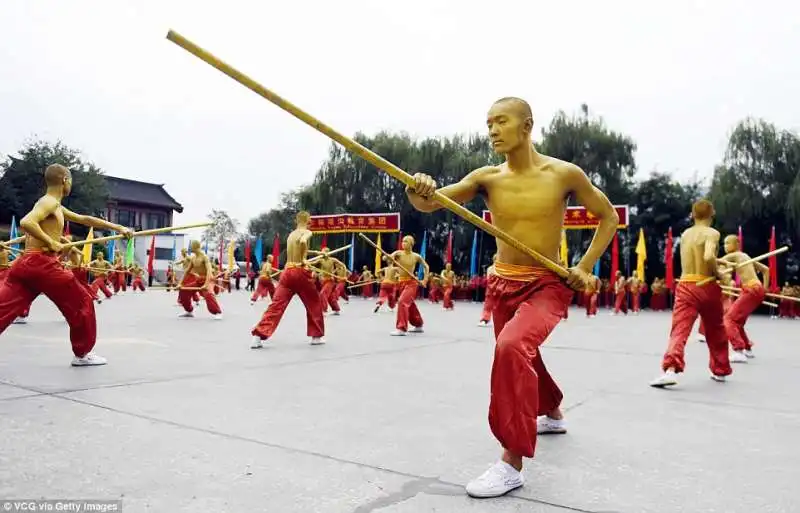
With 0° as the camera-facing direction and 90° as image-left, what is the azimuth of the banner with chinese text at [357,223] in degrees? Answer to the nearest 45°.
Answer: approximately 0°

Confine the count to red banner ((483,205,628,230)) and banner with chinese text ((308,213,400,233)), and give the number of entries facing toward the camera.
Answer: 2

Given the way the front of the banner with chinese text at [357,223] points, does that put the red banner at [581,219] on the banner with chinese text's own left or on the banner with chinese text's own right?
on the banner with chinese text's own left

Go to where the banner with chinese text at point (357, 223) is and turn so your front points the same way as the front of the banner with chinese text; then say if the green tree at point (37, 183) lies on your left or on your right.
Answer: on your right

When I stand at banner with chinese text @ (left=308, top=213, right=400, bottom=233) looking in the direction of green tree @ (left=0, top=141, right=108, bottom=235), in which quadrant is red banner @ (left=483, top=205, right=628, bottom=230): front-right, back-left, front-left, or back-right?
back-left

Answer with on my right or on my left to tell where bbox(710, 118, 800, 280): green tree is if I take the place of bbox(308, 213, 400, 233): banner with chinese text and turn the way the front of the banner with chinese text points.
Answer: on my left
